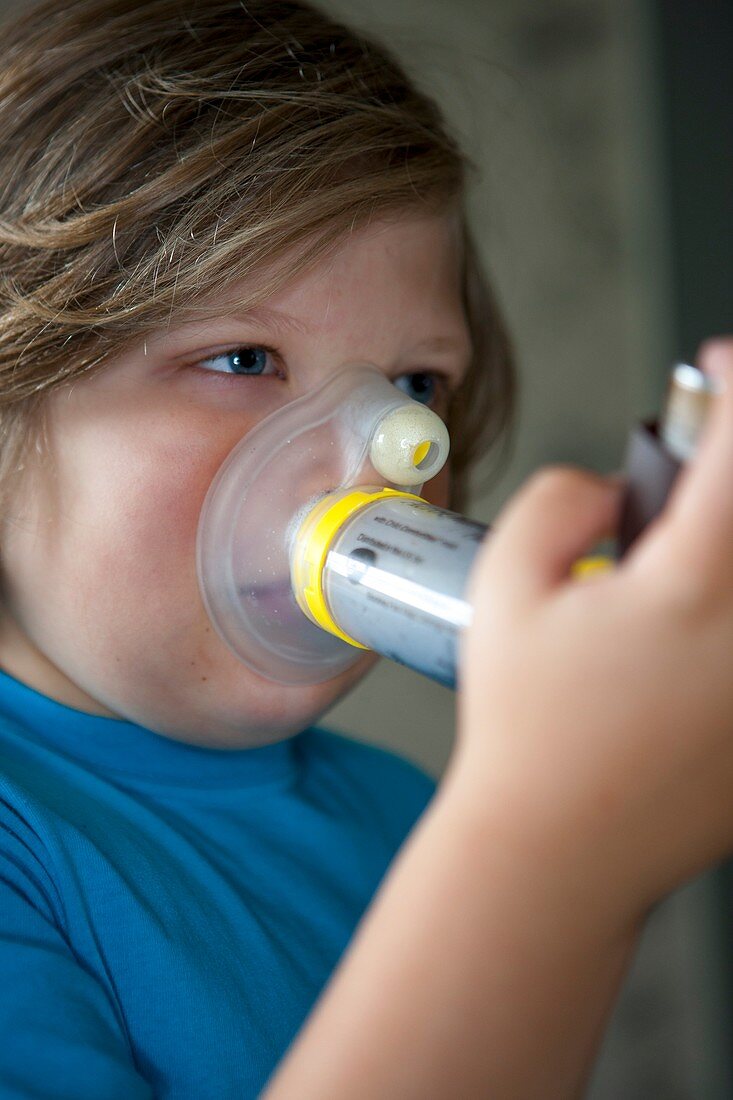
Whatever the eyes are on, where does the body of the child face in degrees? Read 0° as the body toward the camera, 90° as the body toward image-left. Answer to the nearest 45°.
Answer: approximately 315°

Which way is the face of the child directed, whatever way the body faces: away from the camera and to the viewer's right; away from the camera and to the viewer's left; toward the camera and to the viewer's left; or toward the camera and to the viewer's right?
toward the camera and to the viewer's right
